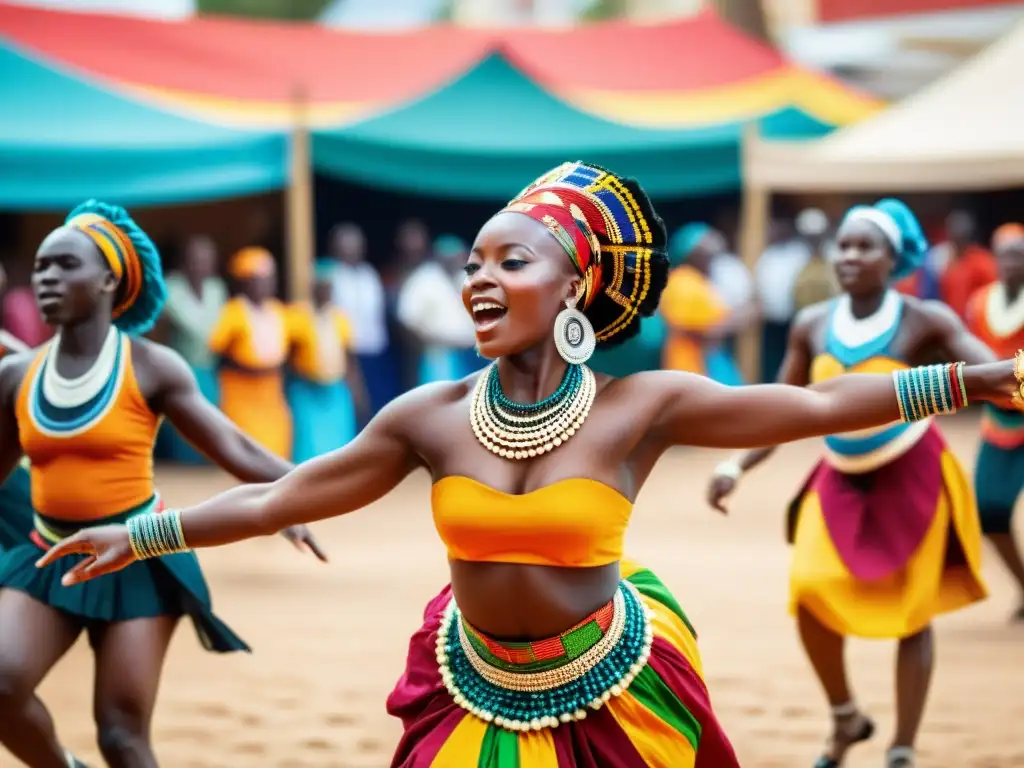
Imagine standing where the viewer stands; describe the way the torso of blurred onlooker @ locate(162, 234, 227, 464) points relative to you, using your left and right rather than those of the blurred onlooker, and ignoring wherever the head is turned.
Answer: facing the viewer

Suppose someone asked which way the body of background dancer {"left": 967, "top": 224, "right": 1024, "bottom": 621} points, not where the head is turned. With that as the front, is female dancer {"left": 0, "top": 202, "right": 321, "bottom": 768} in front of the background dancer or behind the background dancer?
in front

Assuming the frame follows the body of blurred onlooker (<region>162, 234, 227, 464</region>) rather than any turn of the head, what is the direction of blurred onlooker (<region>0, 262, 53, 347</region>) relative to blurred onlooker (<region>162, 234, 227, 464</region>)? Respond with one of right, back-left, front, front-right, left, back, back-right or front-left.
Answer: right

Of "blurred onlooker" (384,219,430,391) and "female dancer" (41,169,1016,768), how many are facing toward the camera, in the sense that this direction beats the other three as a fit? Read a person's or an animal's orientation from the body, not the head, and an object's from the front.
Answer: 2

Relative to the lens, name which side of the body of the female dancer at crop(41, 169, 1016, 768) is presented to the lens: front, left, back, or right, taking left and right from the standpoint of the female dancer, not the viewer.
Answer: front

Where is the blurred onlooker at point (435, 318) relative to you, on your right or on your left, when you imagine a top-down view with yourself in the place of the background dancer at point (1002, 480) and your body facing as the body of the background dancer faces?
on your right

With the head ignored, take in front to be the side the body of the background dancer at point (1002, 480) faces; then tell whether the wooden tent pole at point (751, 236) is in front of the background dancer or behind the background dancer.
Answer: behind

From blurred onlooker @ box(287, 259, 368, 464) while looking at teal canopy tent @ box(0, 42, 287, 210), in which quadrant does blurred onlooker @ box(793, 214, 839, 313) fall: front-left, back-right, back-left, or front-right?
back-right

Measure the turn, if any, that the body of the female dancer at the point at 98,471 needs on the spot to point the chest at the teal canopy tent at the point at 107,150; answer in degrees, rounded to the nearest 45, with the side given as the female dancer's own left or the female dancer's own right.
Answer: approximately 135° to the female dancer's own right

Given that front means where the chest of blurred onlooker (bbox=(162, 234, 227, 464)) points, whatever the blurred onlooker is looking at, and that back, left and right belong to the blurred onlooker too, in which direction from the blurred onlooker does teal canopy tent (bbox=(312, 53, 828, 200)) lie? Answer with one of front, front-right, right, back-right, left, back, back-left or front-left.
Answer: left

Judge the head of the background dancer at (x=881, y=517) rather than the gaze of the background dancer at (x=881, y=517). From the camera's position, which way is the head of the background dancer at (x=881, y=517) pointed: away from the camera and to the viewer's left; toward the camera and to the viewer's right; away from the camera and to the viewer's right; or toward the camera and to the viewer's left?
toward the camera and to the viewer's left

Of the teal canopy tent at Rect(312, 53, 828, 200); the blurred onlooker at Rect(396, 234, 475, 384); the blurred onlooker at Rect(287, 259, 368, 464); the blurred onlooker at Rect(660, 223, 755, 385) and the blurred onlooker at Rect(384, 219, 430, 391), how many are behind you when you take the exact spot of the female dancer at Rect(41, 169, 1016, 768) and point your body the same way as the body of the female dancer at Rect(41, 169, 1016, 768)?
5

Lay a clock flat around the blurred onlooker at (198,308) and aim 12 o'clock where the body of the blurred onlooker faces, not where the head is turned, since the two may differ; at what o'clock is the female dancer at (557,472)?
The female dancer is roughly at 12 o'clock from the blurred onlooker.

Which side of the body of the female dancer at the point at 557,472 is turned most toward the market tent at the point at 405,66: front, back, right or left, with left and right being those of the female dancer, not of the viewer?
back
